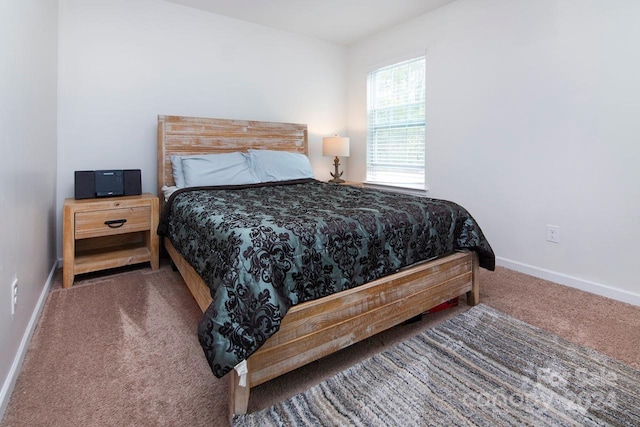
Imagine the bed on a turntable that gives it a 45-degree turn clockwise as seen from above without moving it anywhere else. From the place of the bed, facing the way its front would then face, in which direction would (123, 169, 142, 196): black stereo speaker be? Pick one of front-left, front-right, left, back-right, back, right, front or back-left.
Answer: back-right

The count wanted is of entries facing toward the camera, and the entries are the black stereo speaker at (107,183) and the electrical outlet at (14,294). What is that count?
1

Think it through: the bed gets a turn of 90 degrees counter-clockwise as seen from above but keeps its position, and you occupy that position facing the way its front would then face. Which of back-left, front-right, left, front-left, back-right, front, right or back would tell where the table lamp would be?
front-left

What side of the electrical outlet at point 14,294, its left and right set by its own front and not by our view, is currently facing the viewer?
right

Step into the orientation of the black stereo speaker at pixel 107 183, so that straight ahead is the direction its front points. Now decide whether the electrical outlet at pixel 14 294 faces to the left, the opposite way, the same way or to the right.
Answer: to the left

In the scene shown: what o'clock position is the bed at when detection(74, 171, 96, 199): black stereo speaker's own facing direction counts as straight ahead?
The bed is roughly at 11 o'clock from the black stereo speaker.

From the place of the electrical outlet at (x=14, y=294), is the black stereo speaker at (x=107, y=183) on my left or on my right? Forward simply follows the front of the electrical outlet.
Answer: on my left

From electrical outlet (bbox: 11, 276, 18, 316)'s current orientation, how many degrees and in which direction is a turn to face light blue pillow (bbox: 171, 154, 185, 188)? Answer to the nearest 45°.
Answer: approximately 45° to its left
